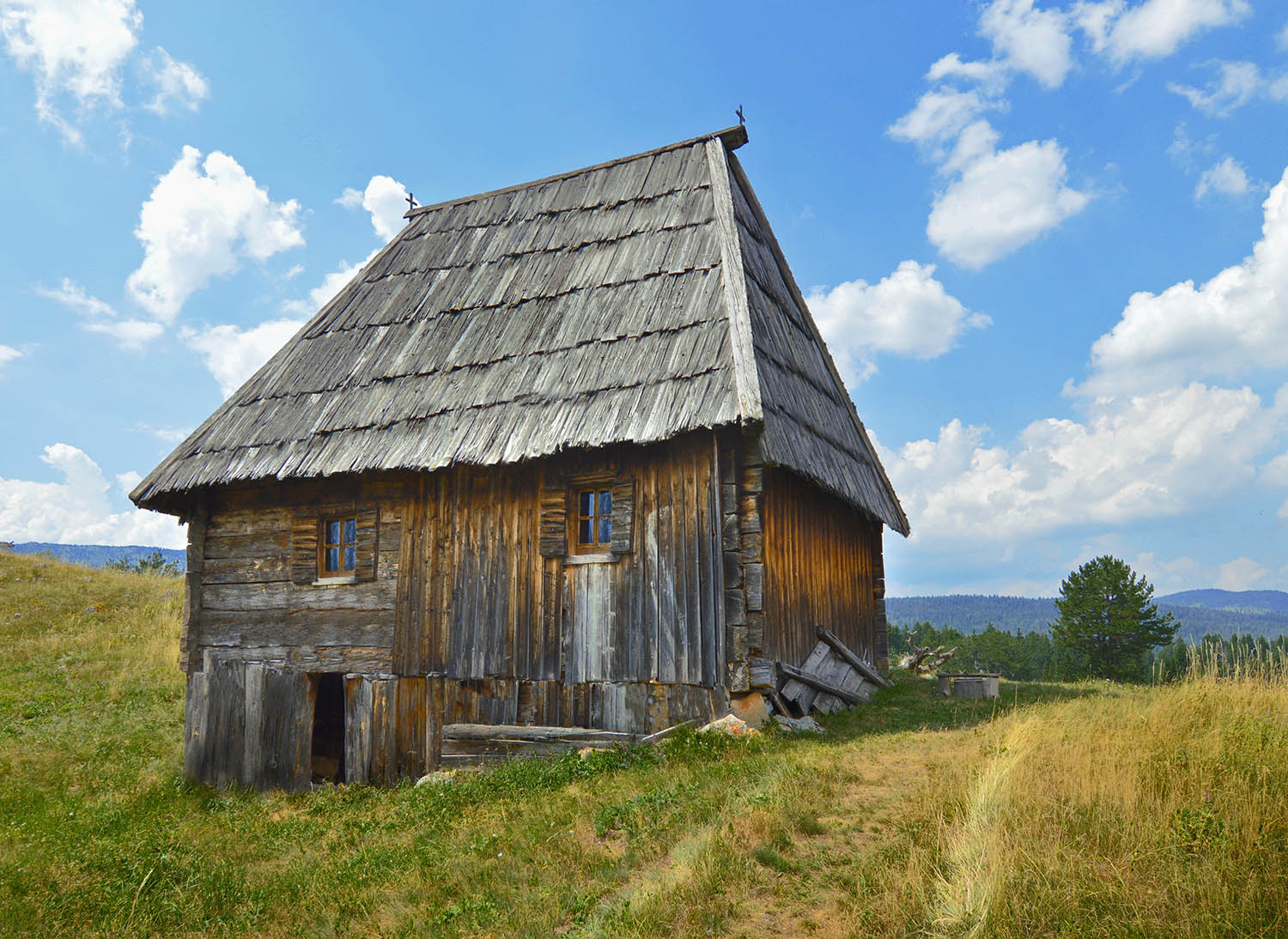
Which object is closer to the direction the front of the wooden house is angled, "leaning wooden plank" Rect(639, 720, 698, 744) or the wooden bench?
the leaning wooden plank

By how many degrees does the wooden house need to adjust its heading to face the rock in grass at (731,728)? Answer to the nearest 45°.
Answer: approximately 45° to its left

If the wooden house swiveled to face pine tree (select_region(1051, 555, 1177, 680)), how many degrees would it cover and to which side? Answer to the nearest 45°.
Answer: approximately 135° to its left

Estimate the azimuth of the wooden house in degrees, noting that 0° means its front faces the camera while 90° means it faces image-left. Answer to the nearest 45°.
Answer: approximately 0°

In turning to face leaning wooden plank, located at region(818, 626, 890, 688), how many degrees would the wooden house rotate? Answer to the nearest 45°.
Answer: approximately 90° to its left

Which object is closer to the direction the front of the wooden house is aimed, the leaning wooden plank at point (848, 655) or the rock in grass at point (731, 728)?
the rock in grass
